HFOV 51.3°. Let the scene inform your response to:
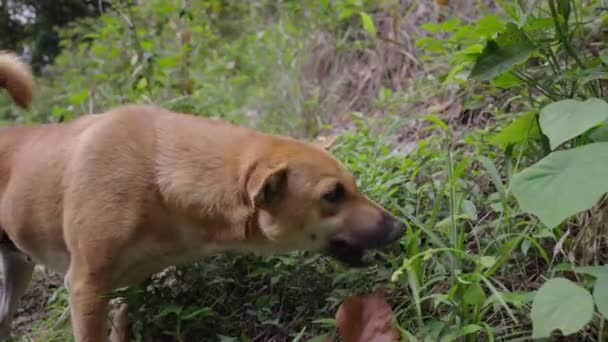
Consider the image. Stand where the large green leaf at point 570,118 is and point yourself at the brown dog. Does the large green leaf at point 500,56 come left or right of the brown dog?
right

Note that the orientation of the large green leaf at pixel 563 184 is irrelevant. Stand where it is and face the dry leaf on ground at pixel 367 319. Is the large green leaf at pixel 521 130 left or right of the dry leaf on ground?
right

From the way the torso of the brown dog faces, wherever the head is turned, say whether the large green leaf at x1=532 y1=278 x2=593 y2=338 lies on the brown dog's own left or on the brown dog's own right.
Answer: on the brown dog's own right

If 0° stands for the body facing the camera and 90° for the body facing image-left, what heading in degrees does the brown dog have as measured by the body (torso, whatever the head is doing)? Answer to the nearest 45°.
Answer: approximately 270°

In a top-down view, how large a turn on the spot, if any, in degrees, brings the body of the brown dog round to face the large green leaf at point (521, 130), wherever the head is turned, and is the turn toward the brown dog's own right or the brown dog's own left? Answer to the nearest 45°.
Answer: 0° — it already faces it

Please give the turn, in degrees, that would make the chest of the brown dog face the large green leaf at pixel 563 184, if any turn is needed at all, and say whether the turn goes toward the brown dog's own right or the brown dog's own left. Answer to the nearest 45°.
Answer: approximately 45° to the brown dog's own right
